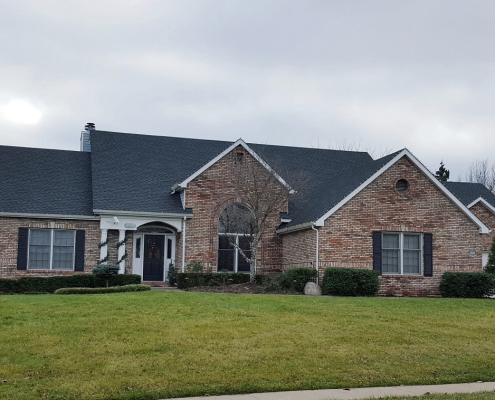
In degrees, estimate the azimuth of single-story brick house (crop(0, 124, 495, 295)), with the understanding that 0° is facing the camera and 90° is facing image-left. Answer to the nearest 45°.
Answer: approximately 0°

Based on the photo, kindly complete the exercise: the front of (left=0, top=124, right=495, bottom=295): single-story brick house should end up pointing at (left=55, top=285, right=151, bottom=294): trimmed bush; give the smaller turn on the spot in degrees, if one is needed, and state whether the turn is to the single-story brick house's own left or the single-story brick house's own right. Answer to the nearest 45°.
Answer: approximately 45° to the single-story brick house's own right

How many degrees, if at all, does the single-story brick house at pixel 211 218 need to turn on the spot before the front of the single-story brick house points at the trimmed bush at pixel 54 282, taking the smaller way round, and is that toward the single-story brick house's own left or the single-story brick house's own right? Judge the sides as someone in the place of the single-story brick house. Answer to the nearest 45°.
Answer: approximately 45° to the single-story brick house's own right

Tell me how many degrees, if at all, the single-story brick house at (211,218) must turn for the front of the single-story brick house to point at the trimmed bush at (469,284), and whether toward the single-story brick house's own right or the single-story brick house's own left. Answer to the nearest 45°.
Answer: approximately 90° to the single-story brick house's own left

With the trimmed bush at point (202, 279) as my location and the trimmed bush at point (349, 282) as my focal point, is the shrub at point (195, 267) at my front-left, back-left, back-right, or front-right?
back-left

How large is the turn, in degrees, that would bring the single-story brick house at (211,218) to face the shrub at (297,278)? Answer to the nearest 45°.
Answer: approximately 45° to its left
